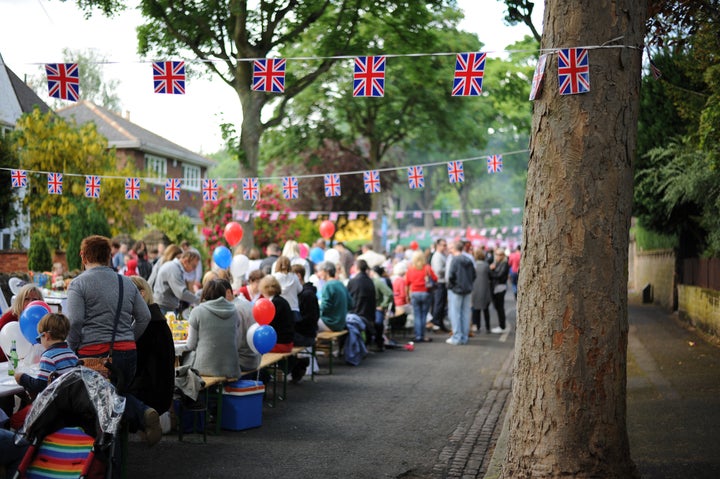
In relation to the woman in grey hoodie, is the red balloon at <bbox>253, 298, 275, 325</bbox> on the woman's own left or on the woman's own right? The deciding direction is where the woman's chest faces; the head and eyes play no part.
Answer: on the woman's own right

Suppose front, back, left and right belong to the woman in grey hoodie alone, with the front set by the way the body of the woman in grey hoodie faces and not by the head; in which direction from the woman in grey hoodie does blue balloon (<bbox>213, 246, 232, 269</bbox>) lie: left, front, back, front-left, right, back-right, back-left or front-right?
front-right

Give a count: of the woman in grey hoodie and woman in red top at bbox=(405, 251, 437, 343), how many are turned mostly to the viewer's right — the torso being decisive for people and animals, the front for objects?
0

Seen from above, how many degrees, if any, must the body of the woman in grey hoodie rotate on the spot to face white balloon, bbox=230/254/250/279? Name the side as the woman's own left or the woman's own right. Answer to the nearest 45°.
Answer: approximately 45° to the woman's own right

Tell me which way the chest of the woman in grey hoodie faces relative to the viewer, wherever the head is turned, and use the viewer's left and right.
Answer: facing away from the viewer and to the left of the viewer
